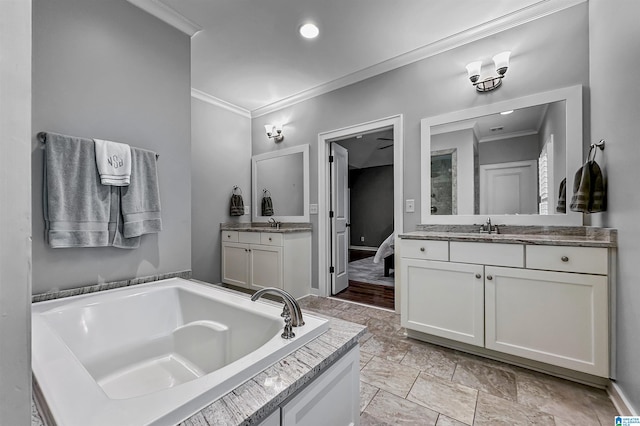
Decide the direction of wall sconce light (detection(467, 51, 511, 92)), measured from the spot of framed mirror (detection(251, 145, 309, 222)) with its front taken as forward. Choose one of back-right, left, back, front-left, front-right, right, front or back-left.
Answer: left

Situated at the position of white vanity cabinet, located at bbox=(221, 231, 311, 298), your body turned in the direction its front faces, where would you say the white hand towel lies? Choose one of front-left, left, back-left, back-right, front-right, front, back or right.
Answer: front

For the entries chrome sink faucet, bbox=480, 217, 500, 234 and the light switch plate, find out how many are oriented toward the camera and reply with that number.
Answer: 2

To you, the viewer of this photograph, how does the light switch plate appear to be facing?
facing the viewer

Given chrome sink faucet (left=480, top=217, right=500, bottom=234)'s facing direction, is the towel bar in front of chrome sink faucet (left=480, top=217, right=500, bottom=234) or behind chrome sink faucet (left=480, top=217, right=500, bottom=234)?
in front

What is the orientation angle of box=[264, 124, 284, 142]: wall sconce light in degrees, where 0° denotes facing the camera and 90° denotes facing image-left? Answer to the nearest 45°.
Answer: approximately 45°

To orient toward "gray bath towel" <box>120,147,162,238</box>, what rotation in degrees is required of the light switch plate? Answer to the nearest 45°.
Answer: approximately 45° to its right

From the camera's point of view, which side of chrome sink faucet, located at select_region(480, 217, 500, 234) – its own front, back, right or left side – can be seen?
front

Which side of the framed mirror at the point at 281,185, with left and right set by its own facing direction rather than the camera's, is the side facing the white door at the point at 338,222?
left

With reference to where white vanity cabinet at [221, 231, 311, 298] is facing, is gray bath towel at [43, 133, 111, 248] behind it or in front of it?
in front

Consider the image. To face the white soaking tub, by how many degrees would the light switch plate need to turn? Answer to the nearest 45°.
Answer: approximately 45° to its right
